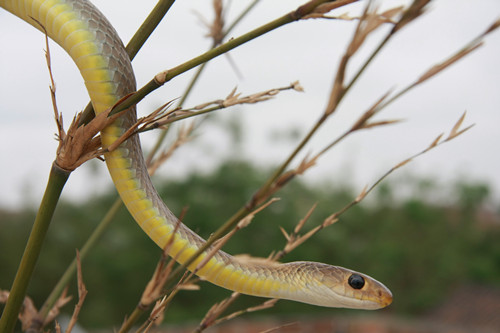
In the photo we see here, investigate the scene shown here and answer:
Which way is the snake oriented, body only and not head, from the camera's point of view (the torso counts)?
to the viewer's right
